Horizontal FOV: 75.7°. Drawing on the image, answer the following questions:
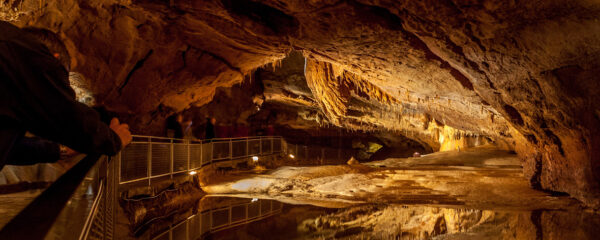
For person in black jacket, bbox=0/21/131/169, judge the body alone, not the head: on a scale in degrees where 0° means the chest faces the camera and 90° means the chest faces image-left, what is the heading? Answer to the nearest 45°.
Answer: approximately 270°

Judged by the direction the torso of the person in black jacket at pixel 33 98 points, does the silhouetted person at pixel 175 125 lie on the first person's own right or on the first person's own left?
on the first person's own left

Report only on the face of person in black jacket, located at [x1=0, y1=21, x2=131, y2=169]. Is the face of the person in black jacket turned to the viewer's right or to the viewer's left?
to the viewer's right
